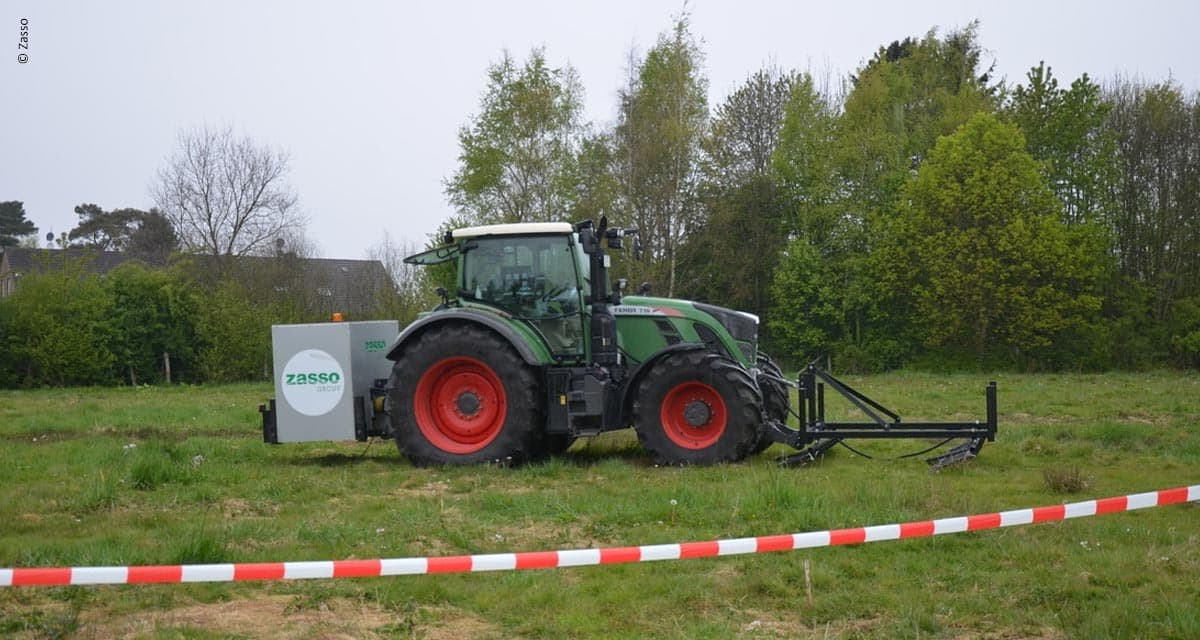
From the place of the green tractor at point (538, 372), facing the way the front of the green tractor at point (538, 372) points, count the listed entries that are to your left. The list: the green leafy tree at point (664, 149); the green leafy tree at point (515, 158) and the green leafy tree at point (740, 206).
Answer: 3

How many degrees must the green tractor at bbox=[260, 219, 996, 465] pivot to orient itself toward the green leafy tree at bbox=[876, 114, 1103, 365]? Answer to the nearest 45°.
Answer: approximately 45° to its left

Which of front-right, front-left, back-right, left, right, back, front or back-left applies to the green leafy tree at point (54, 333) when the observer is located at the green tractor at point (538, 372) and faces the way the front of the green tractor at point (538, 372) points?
back-left

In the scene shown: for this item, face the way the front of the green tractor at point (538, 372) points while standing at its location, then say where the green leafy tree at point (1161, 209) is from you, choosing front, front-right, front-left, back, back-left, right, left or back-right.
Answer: front-left

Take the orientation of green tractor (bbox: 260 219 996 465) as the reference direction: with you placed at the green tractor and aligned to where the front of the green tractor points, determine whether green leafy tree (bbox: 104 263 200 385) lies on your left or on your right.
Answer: on your left

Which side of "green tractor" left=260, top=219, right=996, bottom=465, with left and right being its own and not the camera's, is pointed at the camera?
right

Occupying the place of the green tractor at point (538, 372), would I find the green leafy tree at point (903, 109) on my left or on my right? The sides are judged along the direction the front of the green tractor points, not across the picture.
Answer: on my left

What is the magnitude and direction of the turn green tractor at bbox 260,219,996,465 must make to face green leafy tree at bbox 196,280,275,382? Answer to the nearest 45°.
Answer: approximately 135° to its left

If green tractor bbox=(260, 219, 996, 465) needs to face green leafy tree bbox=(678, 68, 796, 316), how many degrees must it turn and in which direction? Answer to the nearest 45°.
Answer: approximately 90° to its left

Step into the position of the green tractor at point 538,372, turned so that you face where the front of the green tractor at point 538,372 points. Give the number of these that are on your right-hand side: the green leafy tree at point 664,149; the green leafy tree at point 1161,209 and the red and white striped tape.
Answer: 1

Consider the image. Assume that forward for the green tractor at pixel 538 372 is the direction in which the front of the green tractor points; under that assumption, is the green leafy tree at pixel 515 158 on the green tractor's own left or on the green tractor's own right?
on the green tractor's own left

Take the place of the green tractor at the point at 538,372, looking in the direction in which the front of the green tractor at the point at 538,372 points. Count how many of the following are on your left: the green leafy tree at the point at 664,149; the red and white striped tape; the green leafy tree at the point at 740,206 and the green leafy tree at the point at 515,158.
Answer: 3
